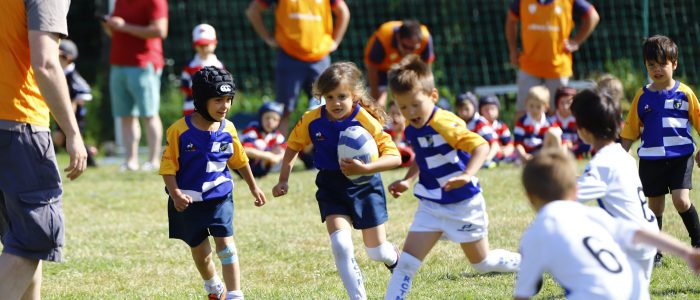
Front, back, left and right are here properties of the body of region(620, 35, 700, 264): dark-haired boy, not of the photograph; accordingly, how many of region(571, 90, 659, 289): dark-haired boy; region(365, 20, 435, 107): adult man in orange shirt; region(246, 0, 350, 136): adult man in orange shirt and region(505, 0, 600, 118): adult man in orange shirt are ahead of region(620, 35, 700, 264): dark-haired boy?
1

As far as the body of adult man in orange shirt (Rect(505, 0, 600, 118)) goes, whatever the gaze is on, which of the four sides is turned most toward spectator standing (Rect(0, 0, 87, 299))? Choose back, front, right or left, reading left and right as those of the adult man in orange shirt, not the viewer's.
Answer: front

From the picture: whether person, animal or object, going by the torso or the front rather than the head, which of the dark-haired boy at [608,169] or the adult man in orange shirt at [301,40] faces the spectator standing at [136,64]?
the dark-haired boy

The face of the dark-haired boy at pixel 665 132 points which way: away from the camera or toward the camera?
toward the camera

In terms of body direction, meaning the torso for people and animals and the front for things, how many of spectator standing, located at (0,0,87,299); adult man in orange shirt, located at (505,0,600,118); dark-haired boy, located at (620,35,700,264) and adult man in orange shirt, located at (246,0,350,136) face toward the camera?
3

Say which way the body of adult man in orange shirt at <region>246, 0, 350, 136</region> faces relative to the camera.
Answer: toward the camera

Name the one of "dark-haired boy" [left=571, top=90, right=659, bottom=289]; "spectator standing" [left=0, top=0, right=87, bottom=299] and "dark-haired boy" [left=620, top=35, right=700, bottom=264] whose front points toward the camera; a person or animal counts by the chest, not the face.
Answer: "dark-haired boy" [left=620, top=35, right=700, bottom=264]

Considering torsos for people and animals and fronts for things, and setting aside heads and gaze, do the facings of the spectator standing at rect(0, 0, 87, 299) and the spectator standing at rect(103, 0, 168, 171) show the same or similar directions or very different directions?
very different directions

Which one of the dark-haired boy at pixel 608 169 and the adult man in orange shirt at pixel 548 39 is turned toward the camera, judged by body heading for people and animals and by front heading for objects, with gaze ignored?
the adult man in orange shirt

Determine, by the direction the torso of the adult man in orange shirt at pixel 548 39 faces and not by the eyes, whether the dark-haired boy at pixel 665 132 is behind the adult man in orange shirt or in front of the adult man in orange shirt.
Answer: in front

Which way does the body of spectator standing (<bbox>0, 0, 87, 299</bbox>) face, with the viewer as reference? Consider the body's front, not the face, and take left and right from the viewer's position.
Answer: facing away from the viewer and to the right of the viewer

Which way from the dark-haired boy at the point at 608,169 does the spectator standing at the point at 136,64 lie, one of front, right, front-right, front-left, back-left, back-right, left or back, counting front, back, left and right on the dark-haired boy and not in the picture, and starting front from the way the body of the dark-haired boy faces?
front

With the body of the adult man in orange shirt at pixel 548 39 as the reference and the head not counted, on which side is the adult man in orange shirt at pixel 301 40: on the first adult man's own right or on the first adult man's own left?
on the first adult man's own right

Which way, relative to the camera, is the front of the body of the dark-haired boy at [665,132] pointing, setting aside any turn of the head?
toward the camera
